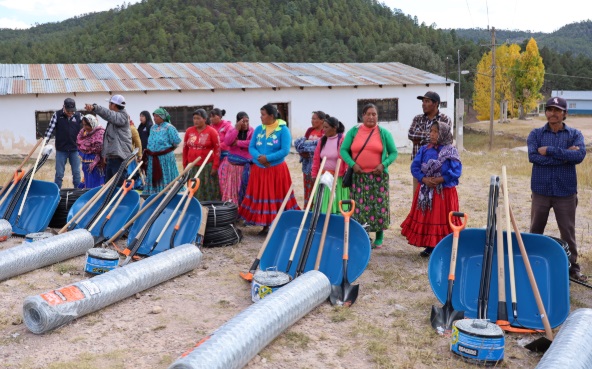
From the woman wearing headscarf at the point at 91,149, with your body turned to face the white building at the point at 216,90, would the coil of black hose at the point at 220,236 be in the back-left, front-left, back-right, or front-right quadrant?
back-right

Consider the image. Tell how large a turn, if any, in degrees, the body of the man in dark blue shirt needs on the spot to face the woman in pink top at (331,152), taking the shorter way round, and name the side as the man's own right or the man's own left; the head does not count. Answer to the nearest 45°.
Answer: approximately 90° to the man's own right

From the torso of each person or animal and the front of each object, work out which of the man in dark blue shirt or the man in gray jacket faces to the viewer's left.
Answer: the man in gray jacket

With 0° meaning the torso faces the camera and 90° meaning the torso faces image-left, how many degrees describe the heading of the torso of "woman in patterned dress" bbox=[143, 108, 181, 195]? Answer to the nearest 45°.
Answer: approximately 45°

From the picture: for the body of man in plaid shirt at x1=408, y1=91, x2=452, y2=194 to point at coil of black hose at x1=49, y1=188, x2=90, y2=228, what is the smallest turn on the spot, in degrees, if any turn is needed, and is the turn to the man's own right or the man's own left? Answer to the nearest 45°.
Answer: approximately 45° to the man's own right

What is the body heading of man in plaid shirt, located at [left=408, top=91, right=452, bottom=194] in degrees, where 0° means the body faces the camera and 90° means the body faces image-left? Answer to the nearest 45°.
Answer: approximately 45°

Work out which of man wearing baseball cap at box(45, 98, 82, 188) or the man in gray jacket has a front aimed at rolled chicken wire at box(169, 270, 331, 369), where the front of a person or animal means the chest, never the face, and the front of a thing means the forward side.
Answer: the man wearing baseball cap

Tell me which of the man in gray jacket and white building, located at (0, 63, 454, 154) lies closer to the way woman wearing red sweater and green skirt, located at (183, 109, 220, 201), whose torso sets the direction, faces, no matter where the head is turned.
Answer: the man in gray jacket

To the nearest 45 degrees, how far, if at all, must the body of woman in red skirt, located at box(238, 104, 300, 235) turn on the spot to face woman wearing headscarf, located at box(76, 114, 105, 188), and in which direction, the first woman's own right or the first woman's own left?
approximately 90° to the first woman's own right

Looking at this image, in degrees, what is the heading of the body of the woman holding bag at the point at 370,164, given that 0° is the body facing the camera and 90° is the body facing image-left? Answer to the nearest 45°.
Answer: approximately 0°
